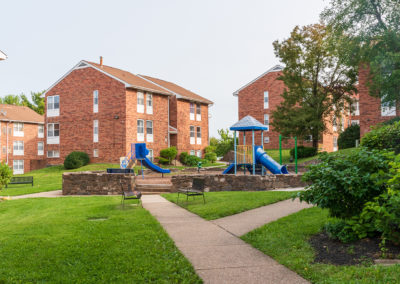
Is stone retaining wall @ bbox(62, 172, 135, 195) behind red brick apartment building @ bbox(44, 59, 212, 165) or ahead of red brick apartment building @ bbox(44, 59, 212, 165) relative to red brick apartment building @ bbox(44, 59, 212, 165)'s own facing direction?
ahead

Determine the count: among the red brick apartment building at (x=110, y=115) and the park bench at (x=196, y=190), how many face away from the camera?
0

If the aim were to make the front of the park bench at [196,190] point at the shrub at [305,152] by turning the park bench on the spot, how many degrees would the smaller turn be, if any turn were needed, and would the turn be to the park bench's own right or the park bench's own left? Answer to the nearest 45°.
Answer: approximately 180°

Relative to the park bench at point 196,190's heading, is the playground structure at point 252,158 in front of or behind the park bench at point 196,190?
behind

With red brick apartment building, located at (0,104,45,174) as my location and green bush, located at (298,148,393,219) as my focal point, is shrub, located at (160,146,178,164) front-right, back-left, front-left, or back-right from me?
front-left

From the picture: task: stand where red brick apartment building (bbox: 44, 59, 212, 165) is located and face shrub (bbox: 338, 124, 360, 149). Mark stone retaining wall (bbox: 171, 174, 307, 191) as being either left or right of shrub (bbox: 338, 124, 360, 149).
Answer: right

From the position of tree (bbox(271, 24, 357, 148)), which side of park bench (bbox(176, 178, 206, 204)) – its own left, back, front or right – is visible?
back

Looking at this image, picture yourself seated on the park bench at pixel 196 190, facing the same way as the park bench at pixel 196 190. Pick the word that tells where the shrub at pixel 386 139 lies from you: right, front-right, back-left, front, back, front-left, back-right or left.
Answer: left

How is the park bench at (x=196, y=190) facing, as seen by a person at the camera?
facing the viewer and to the left of the viewer

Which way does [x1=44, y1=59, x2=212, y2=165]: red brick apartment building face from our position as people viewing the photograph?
facing the viewer and to the right of the viewer

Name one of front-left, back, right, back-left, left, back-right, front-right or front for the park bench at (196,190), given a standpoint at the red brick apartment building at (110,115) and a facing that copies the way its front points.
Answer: front-right

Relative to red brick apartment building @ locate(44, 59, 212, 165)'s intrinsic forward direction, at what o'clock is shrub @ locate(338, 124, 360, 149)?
The shrub is roughly at 11 o'clock from the red brick apartment building.
